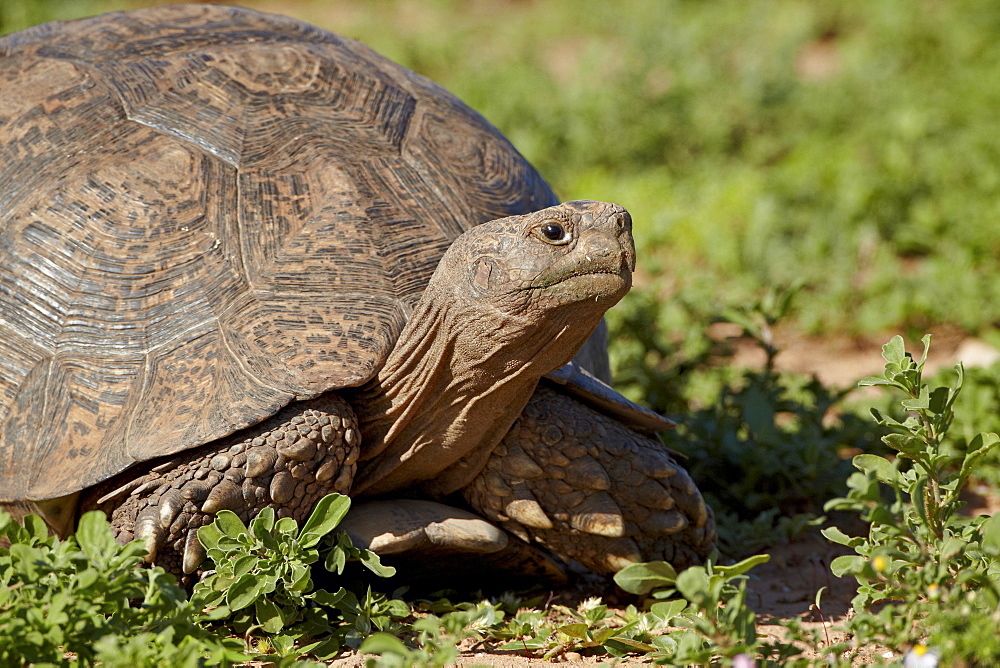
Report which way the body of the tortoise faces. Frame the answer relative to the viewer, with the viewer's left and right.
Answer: facing the viewer and to the right of the viewer

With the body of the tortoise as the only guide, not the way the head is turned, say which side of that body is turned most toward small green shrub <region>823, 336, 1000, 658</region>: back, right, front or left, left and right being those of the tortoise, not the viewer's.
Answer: front

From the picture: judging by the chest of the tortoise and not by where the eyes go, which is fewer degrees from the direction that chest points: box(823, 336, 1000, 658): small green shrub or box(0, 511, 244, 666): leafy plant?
the small green shrub
